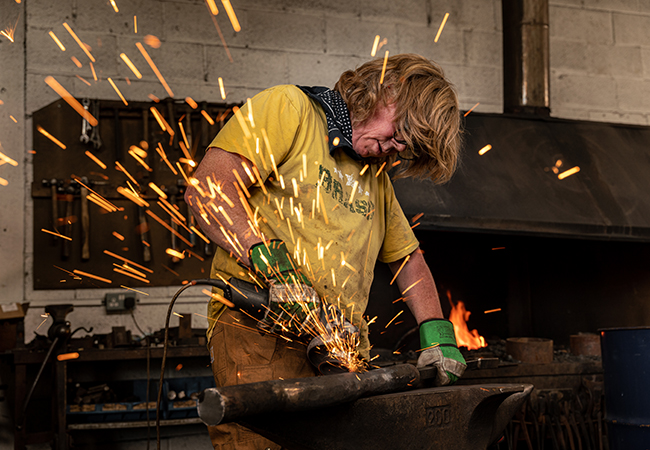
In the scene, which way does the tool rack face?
toward the camera

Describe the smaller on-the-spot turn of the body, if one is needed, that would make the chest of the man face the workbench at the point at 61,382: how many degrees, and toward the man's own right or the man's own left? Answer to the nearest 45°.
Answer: approximately 180°

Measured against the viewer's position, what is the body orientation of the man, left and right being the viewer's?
facing the viewer and to the right of the viewer

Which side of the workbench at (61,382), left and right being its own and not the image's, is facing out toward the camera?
front

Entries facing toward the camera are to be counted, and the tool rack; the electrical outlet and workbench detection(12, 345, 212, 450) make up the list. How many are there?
3

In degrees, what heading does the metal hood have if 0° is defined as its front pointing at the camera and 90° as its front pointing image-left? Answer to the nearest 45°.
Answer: approximately 0°
